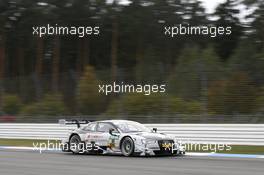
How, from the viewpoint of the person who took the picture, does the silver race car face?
facing the viewer and to the right of the viewer

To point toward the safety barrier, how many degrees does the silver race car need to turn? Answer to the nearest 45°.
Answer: approximately 90° to its left
